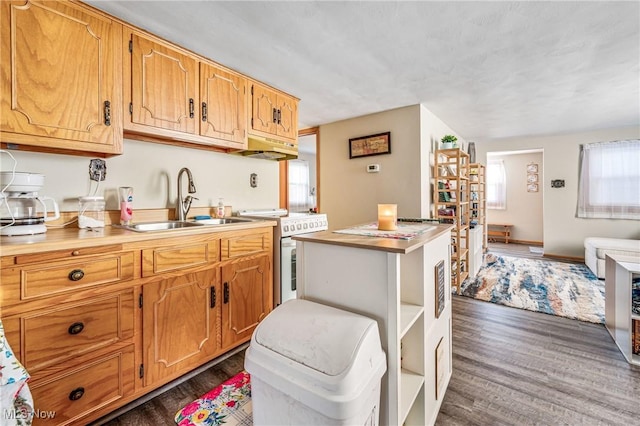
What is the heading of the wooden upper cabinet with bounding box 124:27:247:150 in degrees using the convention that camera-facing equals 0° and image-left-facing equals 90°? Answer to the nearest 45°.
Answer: approximately 315°

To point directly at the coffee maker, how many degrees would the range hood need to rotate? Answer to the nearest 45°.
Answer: approximately 90° to its right

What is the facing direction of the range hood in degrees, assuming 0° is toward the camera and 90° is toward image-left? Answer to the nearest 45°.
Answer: approximately 315°
